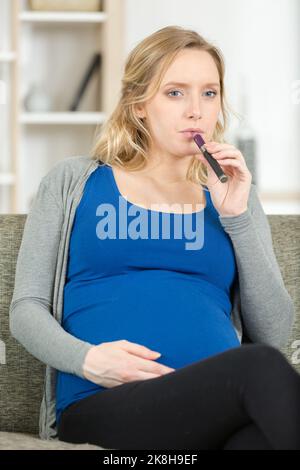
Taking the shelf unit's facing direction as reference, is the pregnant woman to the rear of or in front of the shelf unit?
in front

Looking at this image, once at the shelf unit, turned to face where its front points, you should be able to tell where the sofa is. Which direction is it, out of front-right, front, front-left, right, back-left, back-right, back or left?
front

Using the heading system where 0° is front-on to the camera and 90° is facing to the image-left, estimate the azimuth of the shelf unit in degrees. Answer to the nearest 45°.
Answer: approximately 0°

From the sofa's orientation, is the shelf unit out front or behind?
behind

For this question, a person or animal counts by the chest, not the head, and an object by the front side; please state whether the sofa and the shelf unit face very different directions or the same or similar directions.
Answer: same or similar directions

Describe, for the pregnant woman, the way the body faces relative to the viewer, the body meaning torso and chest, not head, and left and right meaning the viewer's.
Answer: facing the viewer and to the right of the viewer

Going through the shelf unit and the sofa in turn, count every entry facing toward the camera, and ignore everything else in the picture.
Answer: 2

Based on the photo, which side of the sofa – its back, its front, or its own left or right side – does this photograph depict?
front
